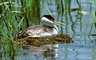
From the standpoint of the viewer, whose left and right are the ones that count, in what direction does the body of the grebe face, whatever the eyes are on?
facing to the right of the viewer
